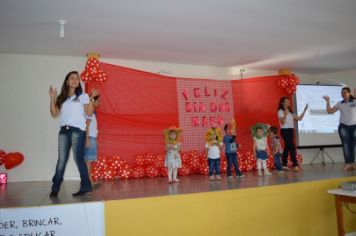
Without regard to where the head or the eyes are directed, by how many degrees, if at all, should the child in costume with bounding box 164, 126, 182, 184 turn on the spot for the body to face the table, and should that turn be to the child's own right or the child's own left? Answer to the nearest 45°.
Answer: approximately 45° to the child's own left

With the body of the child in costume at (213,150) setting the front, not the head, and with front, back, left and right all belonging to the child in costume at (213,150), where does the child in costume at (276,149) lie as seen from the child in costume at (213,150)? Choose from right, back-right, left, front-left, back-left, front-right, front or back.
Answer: back-left

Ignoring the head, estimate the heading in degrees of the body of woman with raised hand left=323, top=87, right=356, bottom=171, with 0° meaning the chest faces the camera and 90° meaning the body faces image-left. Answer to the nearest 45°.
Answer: approximately 0°

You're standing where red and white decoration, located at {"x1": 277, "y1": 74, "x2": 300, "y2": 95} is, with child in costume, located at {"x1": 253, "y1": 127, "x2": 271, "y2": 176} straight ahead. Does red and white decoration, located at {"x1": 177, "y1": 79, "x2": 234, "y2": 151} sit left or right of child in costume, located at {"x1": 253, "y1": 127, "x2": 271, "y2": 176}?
right

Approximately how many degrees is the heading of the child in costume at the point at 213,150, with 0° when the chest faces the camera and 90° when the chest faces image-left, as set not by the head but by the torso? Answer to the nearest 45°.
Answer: approximately 0°
